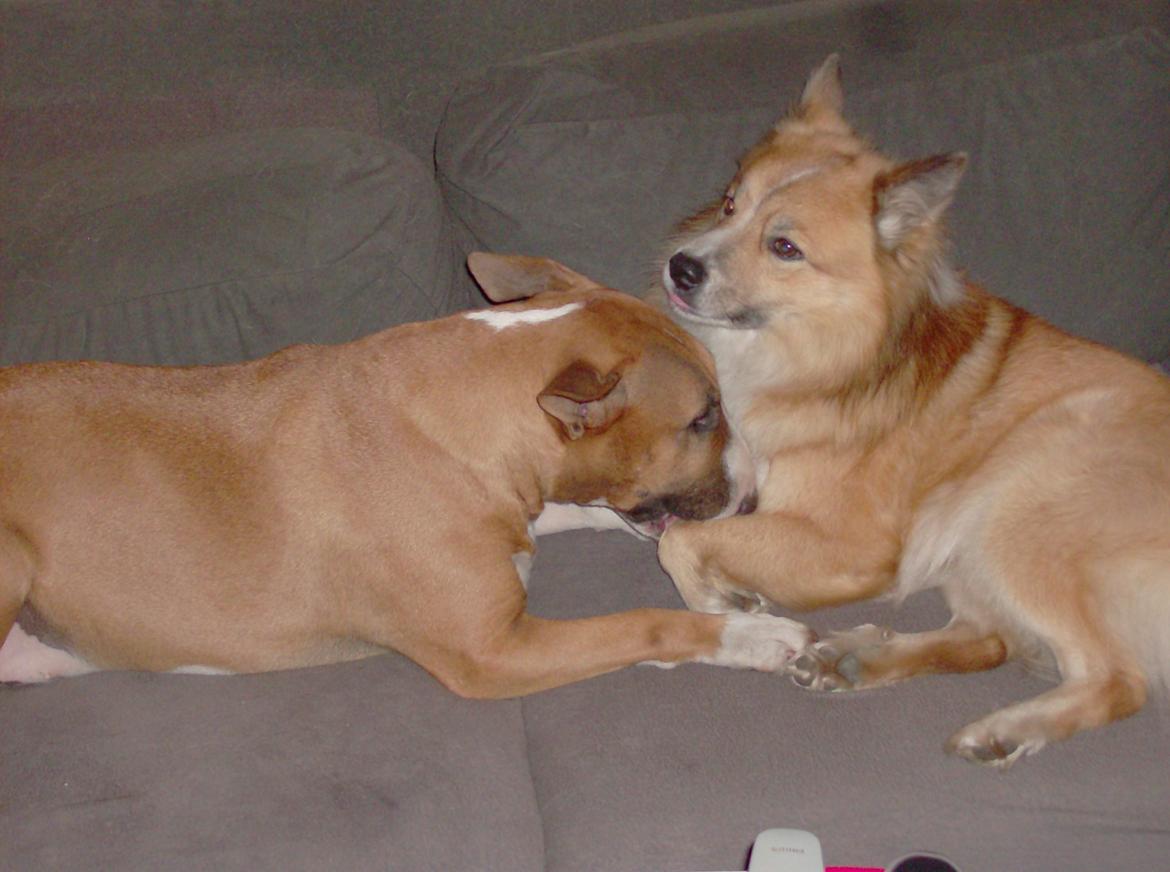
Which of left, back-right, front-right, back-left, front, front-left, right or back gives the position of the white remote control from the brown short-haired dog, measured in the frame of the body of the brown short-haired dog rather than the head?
front-right

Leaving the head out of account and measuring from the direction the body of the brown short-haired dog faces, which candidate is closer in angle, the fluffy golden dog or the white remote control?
the fluffy golden dog

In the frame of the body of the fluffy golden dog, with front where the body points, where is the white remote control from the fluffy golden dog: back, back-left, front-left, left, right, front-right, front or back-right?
left

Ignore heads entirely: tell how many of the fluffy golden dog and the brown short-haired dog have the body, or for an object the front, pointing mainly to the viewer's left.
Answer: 1

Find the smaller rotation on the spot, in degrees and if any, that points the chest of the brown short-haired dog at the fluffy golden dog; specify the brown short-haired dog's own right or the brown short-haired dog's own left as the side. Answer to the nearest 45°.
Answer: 0° — it already faces it

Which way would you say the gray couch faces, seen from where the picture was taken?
facing the viewer

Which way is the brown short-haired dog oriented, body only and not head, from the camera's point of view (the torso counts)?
to the viewer's right

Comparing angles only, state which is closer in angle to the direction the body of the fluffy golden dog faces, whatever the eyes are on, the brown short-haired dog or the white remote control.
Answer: the brown short-haired dog

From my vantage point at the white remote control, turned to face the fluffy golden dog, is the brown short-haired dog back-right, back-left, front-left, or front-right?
front-left

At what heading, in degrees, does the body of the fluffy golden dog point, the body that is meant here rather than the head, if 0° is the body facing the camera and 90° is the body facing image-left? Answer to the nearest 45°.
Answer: approximately 90°
